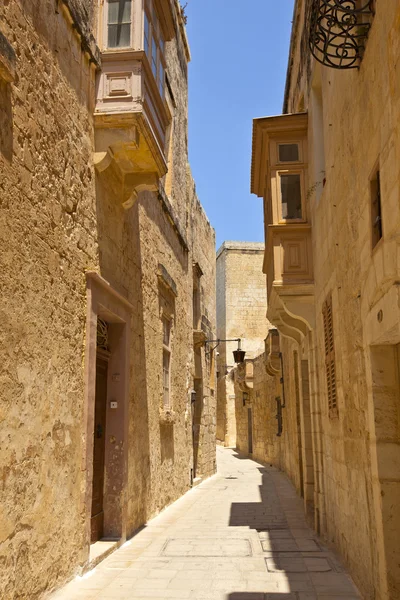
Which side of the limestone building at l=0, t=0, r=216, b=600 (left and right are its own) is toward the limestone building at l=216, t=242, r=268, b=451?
left

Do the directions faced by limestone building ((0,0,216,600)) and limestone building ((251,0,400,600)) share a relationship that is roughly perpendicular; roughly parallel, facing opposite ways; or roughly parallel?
roughly parallel, facing opposite ways

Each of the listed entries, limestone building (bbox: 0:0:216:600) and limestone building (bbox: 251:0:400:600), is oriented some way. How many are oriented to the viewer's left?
1

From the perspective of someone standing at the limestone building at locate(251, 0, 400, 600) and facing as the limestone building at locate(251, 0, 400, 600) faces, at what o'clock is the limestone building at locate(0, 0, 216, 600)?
the limestone building at locate(0, 0, 216, 600) is roughly at 12 o'clock from the limestone building at locate(251, 0, 400, 600).

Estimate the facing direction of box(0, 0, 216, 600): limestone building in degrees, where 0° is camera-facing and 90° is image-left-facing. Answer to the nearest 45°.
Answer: approximately 270°

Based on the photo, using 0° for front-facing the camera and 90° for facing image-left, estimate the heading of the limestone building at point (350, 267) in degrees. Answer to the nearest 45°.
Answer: approximately 90°

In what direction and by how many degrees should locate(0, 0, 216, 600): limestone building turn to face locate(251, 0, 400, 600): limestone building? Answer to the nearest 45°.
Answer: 0° — it already faces it

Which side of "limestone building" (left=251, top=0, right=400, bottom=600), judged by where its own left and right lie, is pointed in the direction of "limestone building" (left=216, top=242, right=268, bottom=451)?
right
